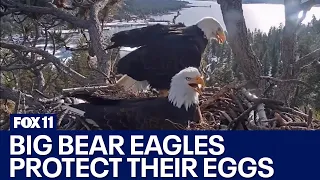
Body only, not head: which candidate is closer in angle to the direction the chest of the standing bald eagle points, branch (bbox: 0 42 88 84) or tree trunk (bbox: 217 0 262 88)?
the tree trunk

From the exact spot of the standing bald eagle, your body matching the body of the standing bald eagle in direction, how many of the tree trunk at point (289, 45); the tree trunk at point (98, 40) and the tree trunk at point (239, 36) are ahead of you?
2

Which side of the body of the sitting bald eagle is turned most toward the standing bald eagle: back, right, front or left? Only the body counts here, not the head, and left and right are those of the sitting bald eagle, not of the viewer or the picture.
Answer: left

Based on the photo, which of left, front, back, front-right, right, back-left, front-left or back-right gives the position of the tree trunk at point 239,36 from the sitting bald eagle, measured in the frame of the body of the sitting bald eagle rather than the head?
front-left

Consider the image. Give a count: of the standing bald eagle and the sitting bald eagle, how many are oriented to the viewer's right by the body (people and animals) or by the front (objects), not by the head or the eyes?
2

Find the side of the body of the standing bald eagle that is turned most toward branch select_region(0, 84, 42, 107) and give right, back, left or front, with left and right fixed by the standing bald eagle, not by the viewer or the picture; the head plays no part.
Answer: back

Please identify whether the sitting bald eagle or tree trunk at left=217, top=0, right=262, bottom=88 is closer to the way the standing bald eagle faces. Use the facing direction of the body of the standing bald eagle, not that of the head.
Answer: the tree trunk

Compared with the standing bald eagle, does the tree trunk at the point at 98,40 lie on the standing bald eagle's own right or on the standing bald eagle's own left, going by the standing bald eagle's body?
on the standing bald eagle's own left

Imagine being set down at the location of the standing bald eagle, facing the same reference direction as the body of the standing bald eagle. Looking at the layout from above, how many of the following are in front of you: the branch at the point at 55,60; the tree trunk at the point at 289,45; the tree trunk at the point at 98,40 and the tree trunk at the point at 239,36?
2

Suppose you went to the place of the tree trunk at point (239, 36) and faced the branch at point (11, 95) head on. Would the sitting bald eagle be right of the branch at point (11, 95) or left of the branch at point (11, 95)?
left

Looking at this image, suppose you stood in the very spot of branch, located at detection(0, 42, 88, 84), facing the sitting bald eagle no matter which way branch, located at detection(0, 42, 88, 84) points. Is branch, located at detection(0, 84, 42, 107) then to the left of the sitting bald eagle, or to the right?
right

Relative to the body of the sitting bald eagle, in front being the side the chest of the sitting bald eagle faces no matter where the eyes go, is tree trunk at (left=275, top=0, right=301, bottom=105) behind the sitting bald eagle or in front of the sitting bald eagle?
in front

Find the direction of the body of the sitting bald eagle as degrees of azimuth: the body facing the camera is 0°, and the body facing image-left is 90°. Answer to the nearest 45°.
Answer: approximately 270°

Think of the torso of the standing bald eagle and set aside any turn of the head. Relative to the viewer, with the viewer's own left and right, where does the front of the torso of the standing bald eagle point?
facing to the right of the viewer
